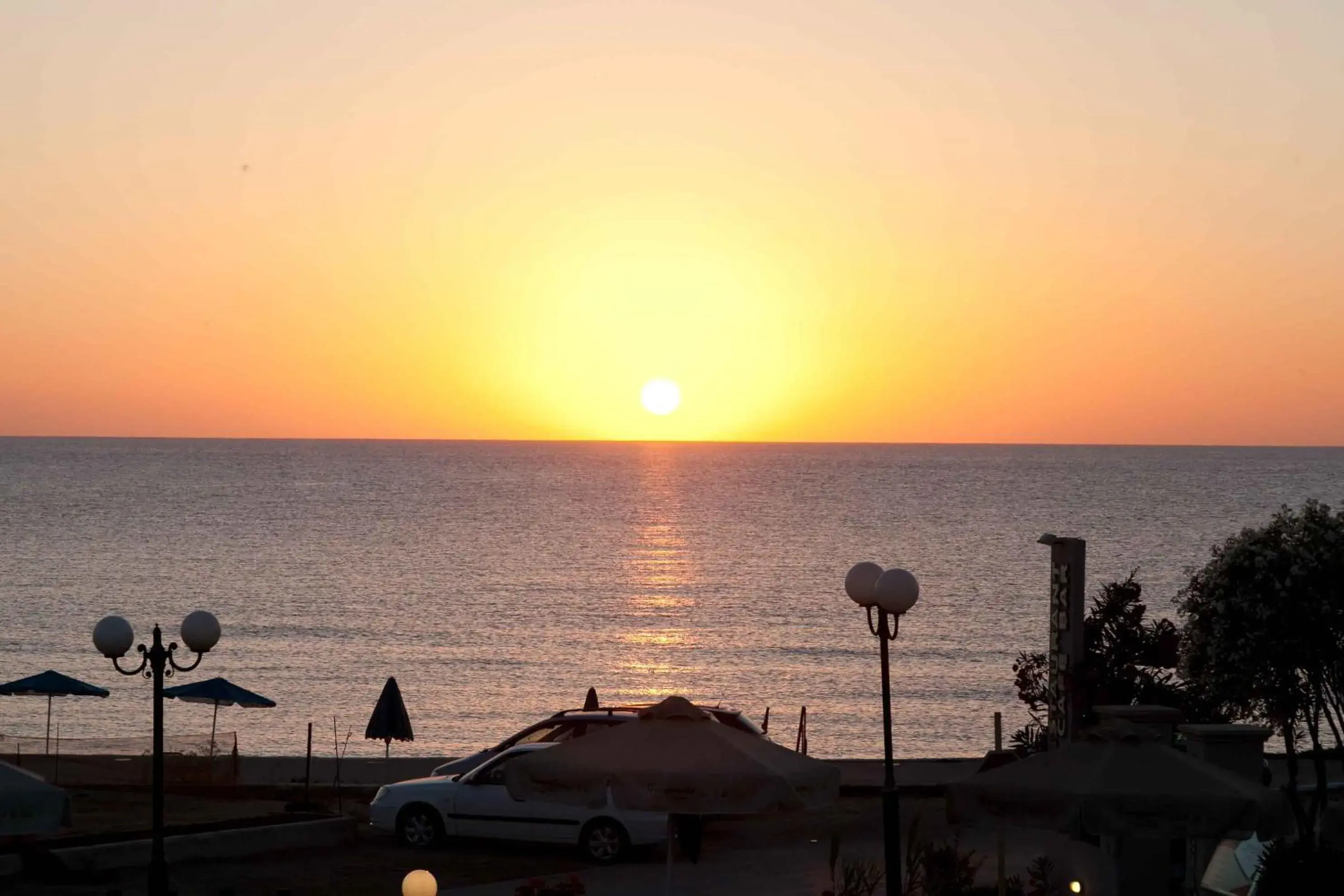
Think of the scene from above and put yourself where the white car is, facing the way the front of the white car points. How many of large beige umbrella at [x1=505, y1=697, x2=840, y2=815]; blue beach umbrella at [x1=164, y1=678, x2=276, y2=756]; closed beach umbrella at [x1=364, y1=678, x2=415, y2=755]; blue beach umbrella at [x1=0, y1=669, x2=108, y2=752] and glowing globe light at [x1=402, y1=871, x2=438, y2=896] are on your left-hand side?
2

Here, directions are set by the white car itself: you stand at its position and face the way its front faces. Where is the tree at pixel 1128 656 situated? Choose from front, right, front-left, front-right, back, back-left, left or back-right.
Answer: back

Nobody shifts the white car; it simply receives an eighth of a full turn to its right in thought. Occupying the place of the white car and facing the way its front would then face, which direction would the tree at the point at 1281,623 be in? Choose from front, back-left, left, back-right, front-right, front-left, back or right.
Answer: back

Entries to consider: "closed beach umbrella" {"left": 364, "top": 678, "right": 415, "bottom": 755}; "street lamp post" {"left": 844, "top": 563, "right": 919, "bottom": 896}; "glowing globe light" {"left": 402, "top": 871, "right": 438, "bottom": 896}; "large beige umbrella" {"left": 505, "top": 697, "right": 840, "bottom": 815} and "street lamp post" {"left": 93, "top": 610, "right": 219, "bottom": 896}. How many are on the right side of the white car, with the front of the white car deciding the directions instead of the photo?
1

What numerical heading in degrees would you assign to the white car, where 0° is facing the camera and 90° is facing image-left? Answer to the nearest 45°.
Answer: approximately 90°
